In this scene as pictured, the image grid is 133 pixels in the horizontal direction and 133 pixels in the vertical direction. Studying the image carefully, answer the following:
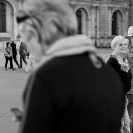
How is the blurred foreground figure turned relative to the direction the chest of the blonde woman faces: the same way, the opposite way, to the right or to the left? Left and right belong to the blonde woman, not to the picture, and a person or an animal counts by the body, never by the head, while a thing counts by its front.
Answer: the opposite way

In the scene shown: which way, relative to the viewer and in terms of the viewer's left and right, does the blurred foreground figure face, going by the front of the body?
facing away from the viewer and to the left of the viewer

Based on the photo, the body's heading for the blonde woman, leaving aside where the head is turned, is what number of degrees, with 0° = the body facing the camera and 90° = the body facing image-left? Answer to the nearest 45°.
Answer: approximately 315°

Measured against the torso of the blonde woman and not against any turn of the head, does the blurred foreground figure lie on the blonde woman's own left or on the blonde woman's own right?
on the blonde woman's own right

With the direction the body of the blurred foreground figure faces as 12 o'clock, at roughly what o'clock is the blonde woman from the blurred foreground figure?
The blonde woman is roughly at 2 o'clock from the blurred foreground figure.
